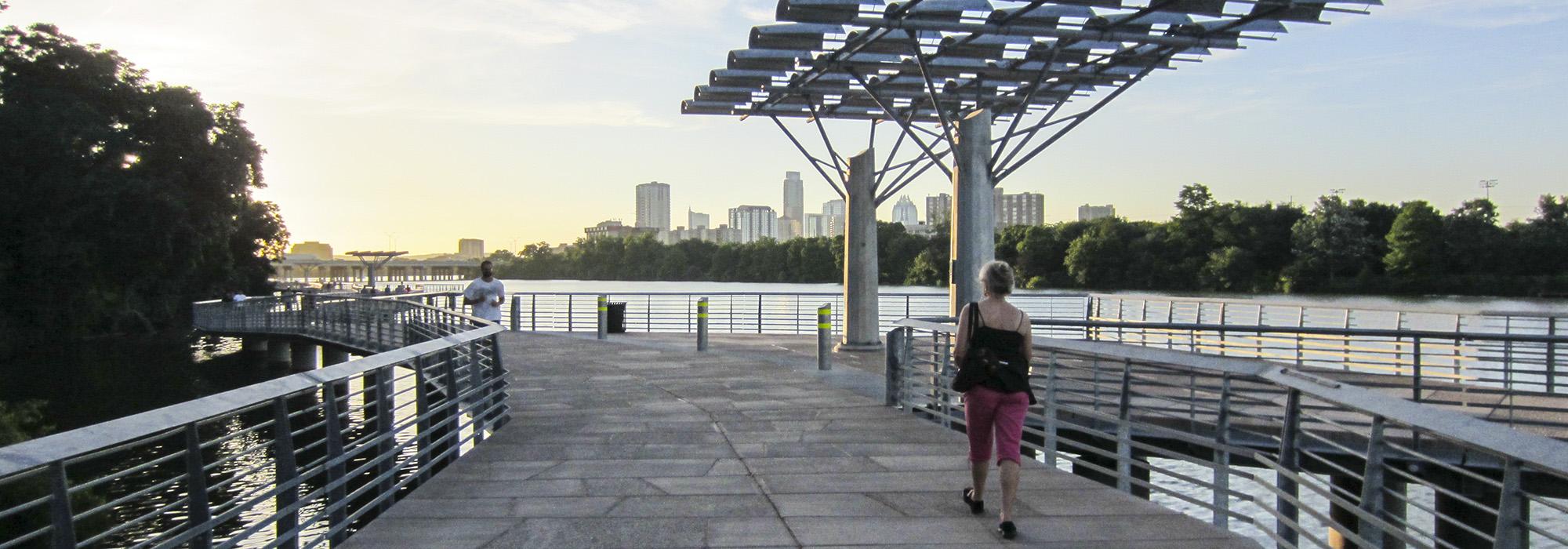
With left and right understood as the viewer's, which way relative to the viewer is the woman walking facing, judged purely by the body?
facing away from the viewer

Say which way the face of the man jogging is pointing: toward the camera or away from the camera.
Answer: toward the camera

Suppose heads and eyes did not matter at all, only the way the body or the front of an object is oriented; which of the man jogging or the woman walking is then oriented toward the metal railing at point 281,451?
the man jogging

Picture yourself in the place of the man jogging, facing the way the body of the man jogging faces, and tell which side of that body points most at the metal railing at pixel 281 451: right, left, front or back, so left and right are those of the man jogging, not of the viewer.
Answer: front

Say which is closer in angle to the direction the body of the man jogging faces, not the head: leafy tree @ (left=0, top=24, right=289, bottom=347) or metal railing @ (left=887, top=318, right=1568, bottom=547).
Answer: the metal railing

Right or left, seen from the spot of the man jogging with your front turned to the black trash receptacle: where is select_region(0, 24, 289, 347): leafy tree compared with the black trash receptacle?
left

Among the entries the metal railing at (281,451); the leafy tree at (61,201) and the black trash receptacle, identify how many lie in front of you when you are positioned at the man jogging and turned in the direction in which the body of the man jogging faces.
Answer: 1

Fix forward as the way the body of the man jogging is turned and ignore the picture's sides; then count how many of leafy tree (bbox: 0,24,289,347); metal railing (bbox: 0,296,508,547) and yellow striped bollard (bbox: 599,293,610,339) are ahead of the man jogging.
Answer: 1

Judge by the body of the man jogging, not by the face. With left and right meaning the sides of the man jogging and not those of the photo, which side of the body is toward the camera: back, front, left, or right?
front

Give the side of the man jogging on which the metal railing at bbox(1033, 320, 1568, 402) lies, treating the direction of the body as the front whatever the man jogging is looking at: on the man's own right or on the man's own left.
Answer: on the man's own left

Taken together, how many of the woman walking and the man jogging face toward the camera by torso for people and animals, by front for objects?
1

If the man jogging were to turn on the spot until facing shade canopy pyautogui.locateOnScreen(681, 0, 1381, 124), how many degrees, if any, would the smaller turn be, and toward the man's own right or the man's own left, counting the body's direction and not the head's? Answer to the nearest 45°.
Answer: approximately 45° to the man's own left

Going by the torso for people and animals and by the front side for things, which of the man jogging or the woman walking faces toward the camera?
the man jogging
